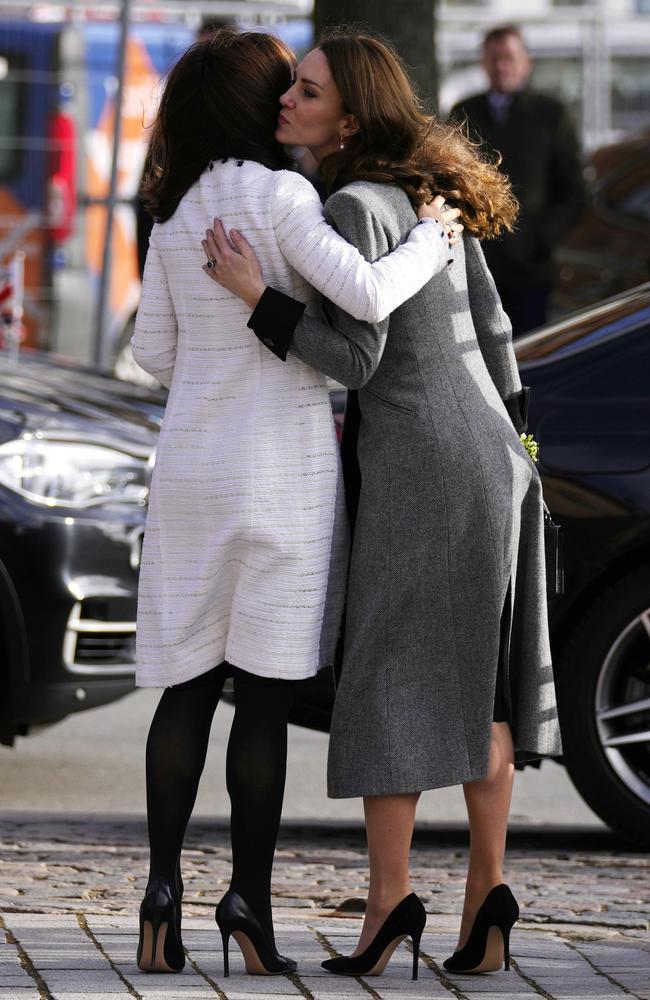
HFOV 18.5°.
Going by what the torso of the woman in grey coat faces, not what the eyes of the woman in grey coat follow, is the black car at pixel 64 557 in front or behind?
in front

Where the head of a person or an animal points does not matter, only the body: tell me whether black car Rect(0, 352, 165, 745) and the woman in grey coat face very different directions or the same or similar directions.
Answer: very different directions

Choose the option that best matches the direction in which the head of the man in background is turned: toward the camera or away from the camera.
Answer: toward the camera

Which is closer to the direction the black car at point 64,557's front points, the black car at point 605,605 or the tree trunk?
the black car

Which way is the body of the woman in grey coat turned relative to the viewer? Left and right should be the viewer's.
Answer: facing away from the viewer and to the left of the viewer

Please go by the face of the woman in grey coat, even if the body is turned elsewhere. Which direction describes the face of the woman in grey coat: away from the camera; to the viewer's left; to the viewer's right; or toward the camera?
to the viewer's left

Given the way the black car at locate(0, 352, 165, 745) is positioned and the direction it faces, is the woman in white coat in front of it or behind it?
in front
